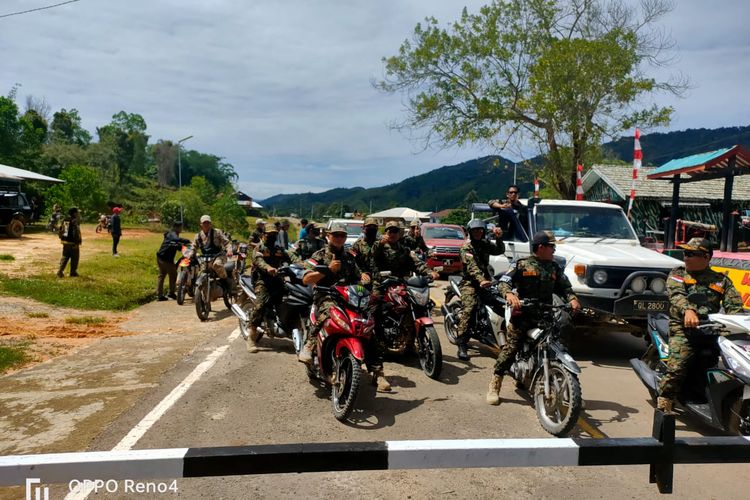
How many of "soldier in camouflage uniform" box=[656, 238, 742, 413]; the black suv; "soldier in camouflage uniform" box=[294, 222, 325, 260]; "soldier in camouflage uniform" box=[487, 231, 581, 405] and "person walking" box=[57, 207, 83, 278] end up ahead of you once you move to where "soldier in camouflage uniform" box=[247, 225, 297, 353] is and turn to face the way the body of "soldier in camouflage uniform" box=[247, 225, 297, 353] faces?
2

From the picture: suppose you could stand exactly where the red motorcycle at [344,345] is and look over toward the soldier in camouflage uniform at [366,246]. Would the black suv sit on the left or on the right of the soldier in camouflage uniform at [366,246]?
left

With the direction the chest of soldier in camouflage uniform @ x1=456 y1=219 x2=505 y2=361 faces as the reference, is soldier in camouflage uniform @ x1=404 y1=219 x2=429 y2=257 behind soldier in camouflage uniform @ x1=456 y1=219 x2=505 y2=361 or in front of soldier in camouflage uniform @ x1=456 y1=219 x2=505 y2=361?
behind

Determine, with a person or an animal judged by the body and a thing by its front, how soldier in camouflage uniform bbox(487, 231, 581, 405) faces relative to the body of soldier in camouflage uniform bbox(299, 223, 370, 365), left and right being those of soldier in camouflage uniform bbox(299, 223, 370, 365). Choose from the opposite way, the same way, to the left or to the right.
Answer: the same way

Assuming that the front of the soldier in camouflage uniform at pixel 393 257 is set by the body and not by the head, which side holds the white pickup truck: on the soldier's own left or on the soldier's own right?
on the soldier's own left

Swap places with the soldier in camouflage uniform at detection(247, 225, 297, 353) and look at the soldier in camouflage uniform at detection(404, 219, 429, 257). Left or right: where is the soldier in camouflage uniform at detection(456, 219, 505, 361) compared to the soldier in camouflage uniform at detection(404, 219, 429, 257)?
right

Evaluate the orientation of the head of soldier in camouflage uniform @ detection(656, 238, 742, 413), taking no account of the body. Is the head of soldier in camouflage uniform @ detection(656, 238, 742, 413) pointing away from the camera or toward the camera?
toward the camera

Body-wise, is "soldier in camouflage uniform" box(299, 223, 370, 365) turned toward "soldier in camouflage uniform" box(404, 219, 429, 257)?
no

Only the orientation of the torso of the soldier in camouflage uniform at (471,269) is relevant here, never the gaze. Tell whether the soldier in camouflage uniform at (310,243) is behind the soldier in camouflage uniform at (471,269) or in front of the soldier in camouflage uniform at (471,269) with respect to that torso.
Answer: behind

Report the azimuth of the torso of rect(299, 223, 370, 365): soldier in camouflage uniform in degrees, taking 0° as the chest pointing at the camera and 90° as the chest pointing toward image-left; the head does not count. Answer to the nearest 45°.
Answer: approximately 0°

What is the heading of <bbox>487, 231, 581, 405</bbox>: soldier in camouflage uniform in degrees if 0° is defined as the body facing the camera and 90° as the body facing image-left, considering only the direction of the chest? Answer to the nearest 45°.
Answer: approximately 315°

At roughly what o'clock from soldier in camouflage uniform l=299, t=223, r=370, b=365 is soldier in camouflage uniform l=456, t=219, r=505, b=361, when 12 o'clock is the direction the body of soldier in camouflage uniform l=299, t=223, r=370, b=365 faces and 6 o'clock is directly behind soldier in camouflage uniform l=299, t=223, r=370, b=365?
soldier in camouflage uniform l=456, t=219, r=505, b=361 is roughly at 8 o'clock from soldier in camouflage uniform l=299, t=223, r=370, b=365.

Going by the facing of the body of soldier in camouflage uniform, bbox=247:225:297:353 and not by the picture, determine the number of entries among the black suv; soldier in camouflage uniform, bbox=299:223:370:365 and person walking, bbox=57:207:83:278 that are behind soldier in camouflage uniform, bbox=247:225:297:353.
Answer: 2

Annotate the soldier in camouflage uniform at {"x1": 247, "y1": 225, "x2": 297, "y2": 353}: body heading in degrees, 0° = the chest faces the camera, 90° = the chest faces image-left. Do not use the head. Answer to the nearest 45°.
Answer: approximately 315°

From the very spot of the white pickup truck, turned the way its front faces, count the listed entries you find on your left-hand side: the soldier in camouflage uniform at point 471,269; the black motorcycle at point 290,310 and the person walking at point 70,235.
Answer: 0

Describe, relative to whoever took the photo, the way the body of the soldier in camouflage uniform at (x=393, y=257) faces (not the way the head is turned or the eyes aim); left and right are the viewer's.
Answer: facing the viewer and to the right of the viewer

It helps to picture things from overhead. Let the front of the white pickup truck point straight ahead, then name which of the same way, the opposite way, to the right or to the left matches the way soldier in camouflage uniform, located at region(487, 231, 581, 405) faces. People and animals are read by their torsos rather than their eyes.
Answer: the same way

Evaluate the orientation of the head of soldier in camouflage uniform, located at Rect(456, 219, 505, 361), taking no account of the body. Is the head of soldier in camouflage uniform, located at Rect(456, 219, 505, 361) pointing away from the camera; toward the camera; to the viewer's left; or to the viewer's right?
toward the camera
